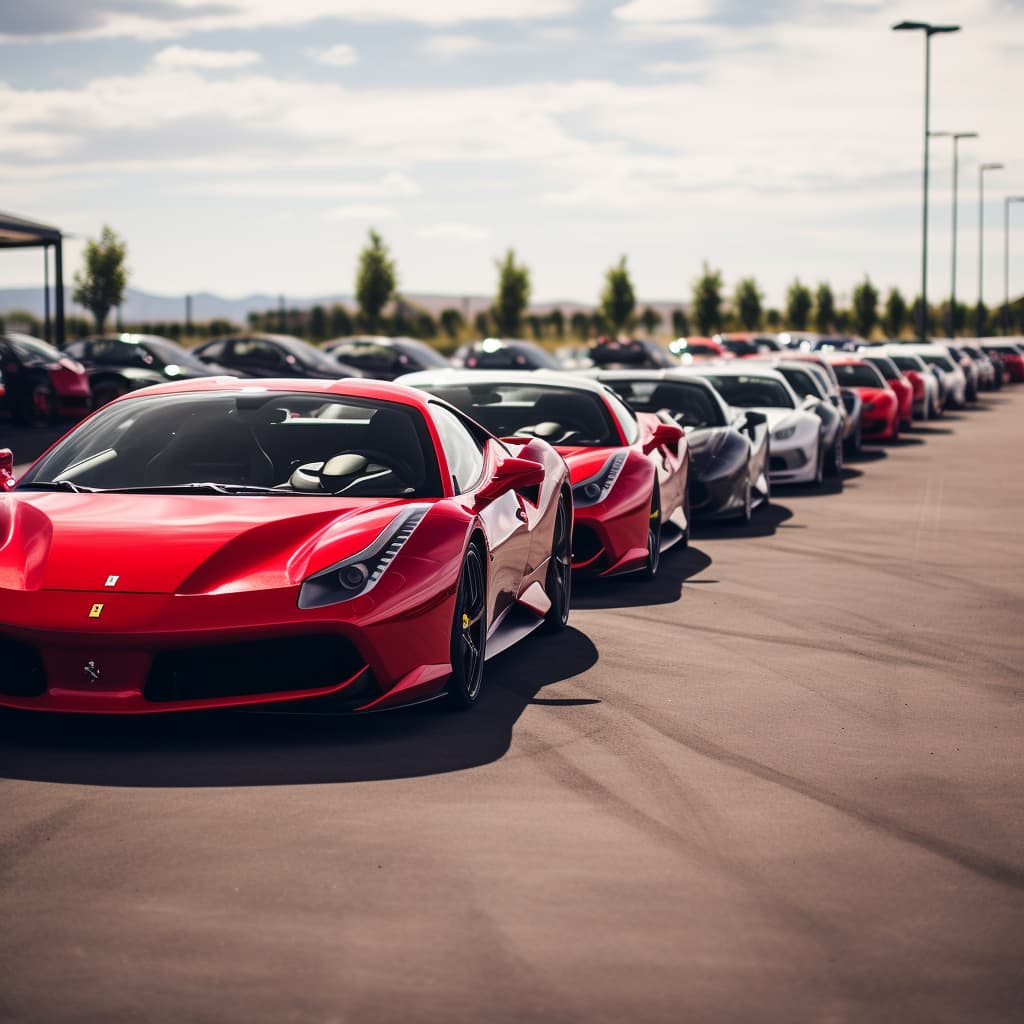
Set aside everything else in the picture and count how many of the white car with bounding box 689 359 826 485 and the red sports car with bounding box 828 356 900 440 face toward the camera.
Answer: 2

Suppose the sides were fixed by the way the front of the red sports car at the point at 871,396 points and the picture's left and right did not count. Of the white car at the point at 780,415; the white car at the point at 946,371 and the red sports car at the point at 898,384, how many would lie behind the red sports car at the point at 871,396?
2

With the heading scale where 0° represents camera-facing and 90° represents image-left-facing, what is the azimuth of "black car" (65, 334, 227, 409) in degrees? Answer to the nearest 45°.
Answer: approximately 315°

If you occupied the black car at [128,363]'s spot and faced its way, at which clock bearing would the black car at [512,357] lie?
the black car at [512,357] is roughly at 9 o'clock from the black car at [128,363].

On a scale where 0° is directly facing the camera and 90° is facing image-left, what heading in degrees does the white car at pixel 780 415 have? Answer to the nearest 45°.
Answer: approximately 0°

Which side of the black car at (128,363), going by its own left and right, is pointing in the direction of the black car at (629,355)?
left

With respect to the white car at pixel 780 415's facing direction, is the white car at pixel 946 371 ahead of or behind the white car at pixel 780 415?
behind
